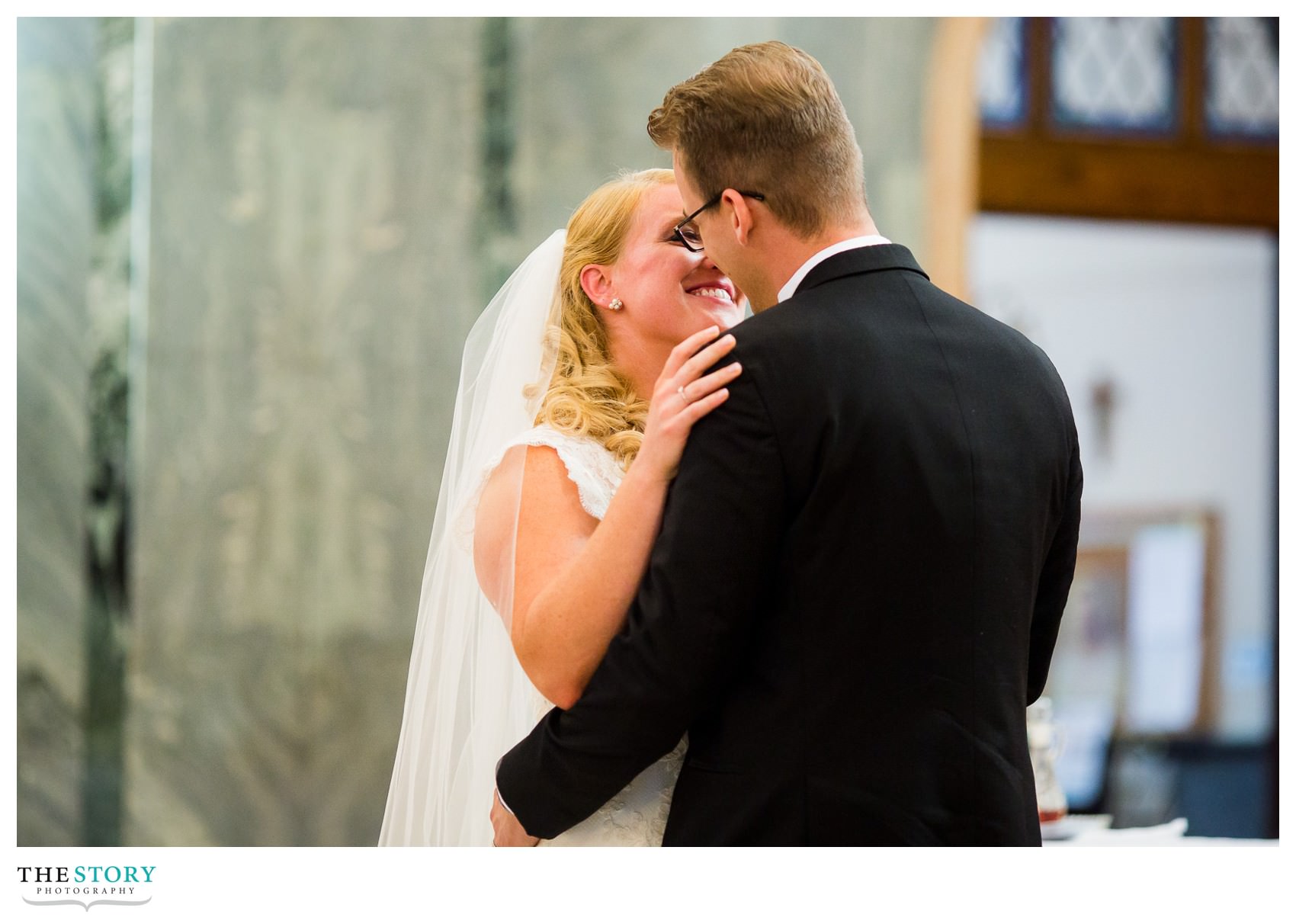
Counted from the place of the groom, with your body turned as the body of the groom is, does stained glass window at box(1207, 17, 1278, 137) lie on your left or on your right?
on your right

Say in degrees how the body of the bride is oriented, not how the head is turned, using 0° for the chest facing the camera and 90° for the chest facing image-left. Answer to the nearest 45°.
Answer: approximately 270°

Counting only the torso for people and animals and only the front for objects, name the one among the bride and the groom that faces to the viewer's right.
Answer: the bride

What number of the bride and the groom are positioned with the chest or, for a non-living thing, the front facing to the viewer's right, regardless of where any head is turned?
1

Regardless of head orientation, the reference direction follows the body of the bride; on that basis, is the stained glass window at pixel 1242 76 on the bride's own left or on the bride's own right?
on the bride's own left

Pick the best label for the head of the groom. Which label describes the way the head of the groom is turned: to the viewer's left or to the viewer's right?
to the viewer's left

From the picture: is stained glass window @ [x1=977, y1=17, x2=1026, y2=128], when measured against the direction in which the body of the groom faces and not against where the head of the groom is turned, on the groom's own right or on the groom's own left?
on the groom's own right

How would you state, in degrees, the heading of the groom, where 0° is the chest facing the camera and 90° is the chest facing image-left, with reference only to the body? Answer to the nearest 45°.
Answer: approximately 135°
